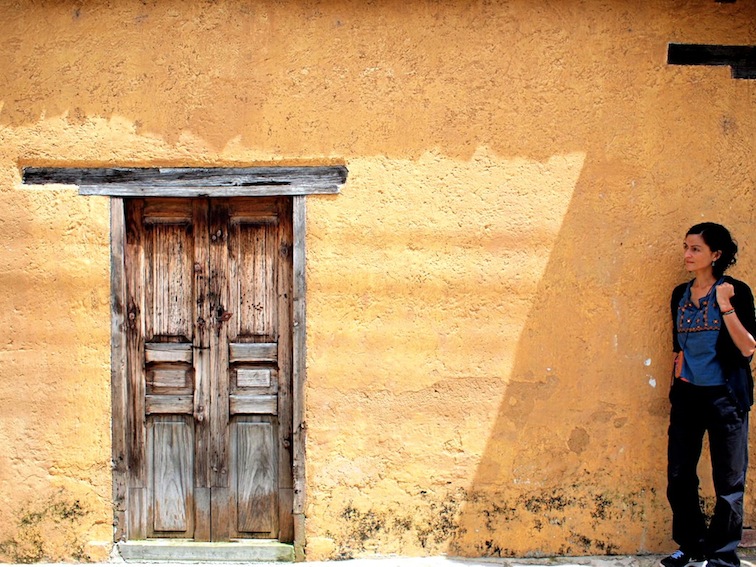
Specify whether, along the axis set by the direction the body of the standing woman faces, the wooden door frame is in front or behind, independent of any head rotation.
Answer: in front

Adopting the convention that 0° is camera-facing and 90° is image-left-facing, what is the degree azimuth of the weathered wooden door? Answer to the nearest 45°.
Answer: approximately 0°

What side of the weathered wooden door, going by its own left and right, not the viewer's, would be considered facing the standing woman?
left

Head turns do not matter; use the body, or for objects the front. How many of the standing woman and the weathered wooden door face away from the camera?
0

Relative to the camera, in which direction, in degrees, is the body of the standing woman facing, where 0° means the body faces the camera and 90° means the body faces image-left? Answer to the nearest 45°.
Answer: approximately 45°
